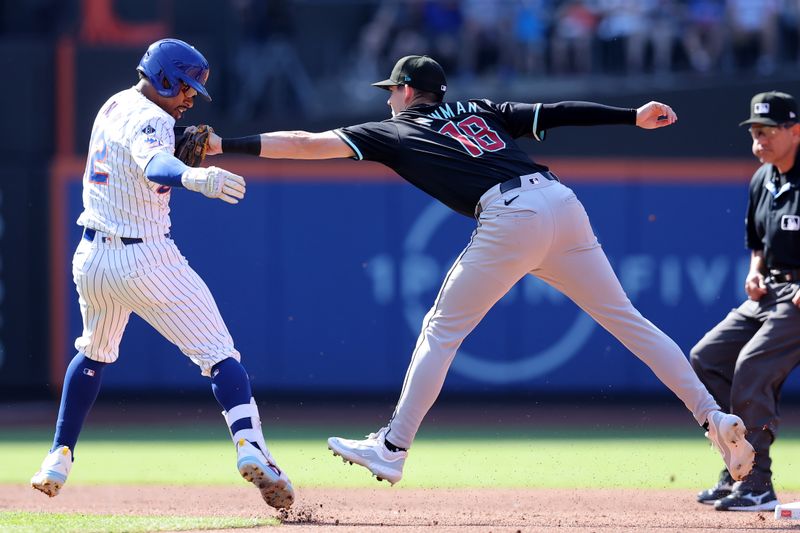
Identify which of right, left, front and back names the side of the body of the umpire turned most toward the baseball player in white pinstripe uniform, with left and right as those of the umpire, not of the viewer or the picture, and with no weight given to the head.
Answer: front

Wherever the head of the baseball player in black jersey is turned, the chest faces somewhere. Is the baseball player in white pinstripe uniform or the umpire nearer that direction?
the baseball player in white pinstripe uniform

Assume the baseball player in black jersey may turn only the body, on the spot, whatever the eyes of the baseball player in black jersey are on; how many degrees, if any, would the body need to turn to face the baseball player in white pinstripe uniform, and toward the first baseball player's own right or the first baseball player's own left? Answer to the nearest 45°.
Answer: approximately 45° to the first baseball player's own left

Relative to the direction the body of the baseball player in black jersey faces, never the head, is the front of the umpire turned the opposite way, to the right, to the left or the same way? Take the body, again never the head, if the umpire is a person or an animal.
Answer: to the left

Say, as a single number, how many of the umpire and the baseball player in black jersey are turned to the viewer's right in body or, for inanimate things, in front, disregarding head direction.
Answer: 0

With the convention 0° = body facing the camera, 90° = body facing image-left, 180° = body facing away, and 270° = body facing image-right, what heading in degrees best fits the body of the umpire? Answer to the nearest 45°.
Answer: approximately 45°

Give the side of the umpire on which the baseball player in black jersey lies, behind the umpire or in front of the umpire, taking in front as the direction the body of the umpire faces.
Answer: in front

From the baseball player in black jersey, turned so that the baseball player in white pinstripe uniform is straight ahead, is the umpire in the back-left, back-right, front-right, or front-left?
back-right

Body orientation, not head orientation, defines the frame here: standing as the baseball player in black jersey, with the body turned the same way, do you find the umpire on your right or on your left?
on your right

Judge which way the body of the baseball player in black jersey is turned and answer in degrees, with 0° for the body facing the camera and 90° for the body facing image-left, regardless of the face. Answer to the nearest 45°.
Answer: approximately 135°
